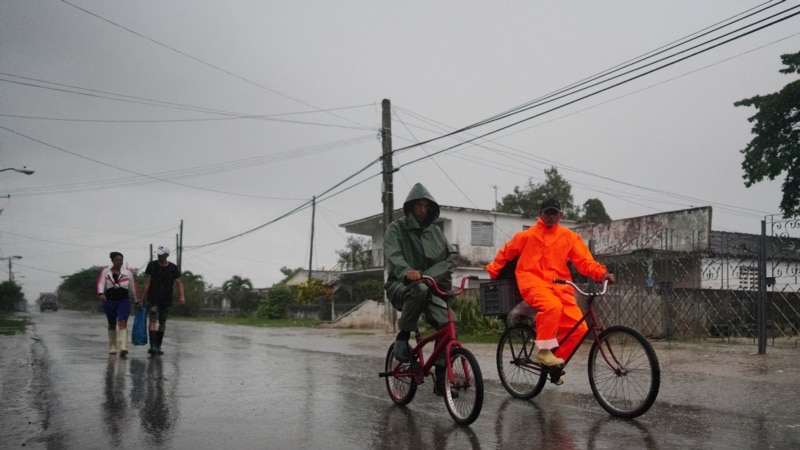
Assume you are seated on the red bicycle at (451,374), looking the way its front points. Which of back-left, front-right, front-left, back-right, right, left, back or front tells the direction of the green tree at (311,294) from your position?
back-left

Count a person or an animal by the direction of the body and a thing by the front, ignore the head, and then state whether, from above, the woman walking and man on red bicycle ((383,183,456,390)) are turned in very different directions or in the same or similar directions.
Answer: same or similar directions

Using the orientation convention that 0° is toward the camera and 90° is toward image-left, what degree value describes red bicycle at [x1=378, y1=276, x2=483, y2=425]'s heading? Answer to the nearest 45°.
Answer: approximately 315°

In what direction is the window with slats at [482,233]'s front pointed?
toward the camera

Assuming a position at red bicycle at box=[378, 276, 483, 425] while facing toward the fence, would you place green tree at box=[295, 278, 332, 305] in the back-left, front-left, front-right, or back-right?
front-left

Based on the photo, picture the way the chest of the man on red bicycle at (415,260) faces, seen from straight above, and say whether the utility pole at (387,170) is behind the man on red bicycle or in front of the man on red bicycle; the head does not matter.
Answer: behind

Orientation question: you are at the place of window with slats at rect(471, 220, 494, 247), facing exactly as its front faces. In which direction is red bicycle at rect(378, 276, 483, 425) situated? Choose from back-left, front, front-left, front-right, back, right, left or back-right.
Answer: front

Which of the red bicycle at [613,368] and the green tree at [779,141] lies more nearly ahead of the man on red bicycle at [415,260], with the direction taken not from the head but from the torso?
the red bicycle

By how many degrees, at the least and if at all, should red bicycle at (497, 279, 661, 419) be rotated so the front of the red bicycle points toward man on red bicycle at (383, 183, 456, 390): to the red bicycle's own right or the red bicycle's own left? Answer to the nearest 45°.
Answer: approximately 135° to the red bicycle's own right

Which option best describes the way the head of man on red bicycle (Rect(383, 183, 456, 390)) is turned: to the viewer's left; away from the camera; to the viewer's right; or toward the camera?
toward the camera

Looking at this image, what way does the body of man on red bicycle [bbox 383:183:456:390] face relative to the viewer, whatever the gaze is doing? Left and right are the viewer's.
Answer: facing the viewer and to the right of the viewer

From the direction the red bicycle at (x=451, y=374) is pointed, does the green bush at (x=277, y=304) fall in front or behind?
behind

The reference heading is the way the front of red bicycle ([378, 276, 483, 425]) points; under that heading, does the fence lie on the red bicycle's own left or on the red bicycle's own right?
on the red bicycle's own left

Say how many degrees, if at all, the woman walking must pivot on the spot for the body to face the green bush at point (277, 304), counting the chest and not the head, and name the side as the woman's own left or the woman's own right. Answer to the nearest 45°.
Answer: approximately 180°

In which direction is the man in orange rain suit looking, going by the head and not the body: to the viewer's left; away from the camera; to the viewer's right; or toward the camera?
toward the camera

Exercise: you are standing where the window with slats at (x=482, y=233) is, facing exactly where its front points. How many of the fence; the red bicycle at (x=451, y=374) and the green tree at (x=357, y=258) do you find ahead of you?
2
